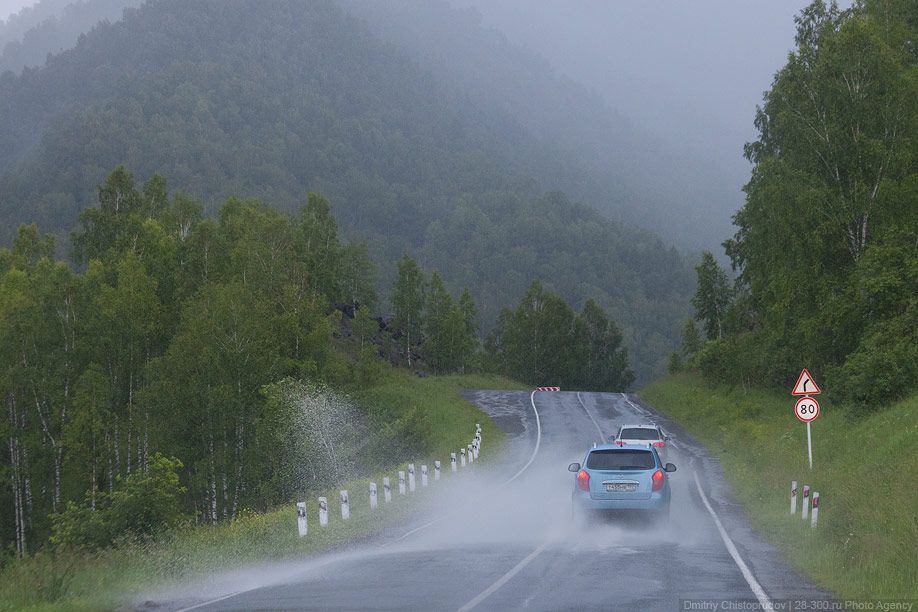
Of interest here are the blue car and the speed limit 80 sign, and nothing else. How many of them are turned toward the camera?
1

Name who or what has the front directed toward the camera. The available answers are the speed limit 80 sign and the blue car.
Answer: the speed limit 80 sign

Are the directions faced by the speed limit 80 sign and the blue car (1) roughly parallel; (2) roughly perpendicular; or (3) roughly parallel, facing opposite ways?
roughly parallel, facing opposite ways

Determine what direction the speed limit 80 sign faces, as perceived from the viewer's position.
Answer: facing the viewer

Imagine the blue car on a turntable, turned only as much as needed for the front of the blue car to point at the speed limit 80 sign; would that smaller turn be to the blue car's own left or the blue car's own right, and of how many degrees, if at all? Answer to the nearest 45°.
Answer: approximately 45° to the blue car's own right

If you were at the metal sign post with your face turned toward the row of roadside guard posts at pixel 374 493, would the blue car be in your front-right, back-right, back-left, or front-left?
front-left

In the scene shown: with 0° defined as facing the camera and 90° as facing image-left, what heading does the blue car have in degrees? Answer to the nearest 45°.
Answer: approximately 180°

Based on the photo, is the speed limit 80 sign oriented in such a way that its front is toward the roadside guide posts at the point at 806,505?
yes

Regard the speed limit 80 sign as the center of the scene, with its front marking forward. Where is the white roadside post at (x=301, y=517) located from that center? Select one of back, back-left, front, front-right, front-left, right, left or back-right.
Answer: front-right

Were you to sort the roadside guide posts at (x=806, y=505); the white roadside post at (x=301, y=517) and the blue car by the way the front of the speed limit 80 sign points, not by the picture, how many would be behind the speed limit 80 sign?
0

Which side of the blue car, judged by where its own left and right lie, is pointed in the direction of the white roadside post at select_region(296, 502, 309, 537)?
left

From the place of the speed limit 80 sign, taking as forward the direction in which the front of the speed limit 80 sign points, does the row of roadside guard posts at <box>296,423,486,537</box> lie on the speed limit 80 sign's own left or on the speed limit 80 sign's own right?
on the speed limit 80 sign's own right

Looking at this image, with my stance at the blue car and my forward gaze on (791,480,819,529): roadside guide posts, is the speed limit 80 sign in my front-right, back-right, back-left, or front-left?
front-left

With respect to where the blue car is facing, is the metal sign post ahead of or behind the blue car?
ahead

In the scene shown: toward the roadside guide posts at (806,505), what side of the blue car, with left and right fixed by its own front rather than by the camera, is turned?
right
